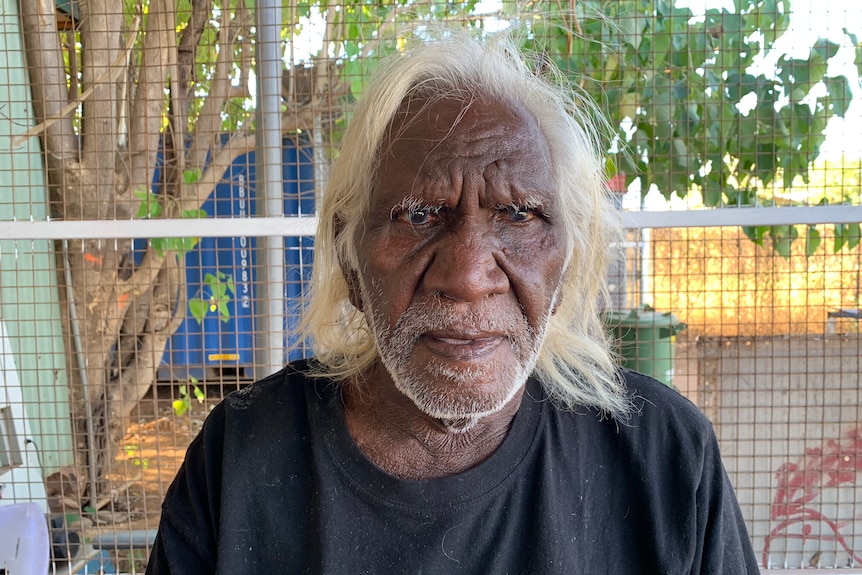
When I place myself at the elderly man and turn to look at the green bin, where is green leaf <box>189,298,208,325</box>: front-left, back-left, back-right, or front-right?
front-left

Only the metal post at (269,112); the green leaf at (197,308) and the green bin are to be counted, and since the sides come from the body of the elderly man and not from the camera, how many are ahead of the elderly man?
0

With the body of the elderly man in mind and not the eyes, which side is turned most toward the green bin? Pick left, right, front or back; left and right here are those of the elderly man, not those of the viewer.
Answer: back

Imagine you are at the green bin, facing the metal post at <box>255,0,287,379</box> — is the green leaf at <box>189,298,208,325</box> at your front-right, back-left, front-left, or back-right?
front-right

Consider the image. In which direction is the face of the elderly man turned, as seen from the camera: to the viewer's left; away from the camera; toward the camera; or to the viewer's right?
toward the camera

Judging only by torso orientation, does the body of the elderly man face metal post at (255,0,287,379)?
no

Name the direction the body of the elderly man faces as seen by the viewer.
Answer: toward the camera

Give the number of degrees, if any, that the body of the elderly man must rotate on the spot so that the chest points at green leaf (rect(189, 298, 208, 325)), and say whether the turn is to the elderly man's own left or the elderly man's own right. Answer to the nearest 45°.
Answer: approximately 135° to the elderly man's own right
